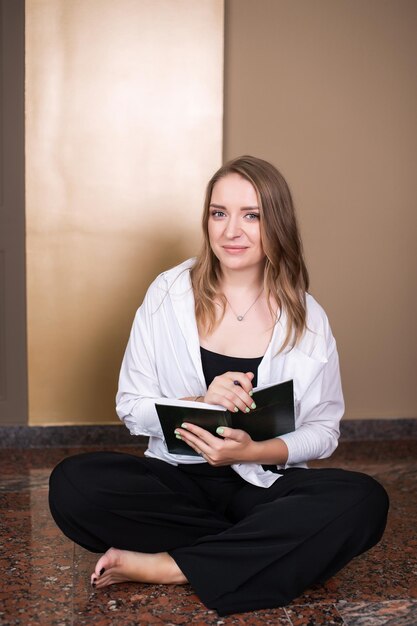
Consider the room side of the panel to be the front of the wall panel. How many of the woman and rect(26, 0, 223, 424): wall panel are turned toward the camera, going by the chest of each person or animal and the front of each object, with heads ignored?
2

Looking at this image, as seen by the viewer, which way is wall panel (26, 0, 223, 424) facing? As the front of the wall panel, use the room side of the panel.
toward the camera

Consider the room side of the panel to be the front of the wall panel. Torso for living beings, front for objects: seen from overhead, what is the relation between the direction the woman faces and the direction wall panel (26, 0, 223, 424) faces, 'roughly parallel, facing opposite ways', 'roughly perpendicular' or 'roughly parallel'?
roughly parallel

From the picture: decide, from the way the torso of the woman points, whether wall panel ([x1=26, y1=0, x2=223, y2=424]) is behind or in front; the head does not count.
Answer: behind

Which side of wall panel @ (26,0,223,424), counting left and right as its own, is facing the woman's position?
front

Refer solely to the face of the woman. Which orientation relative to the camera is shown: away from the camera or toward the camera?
toward the camera
